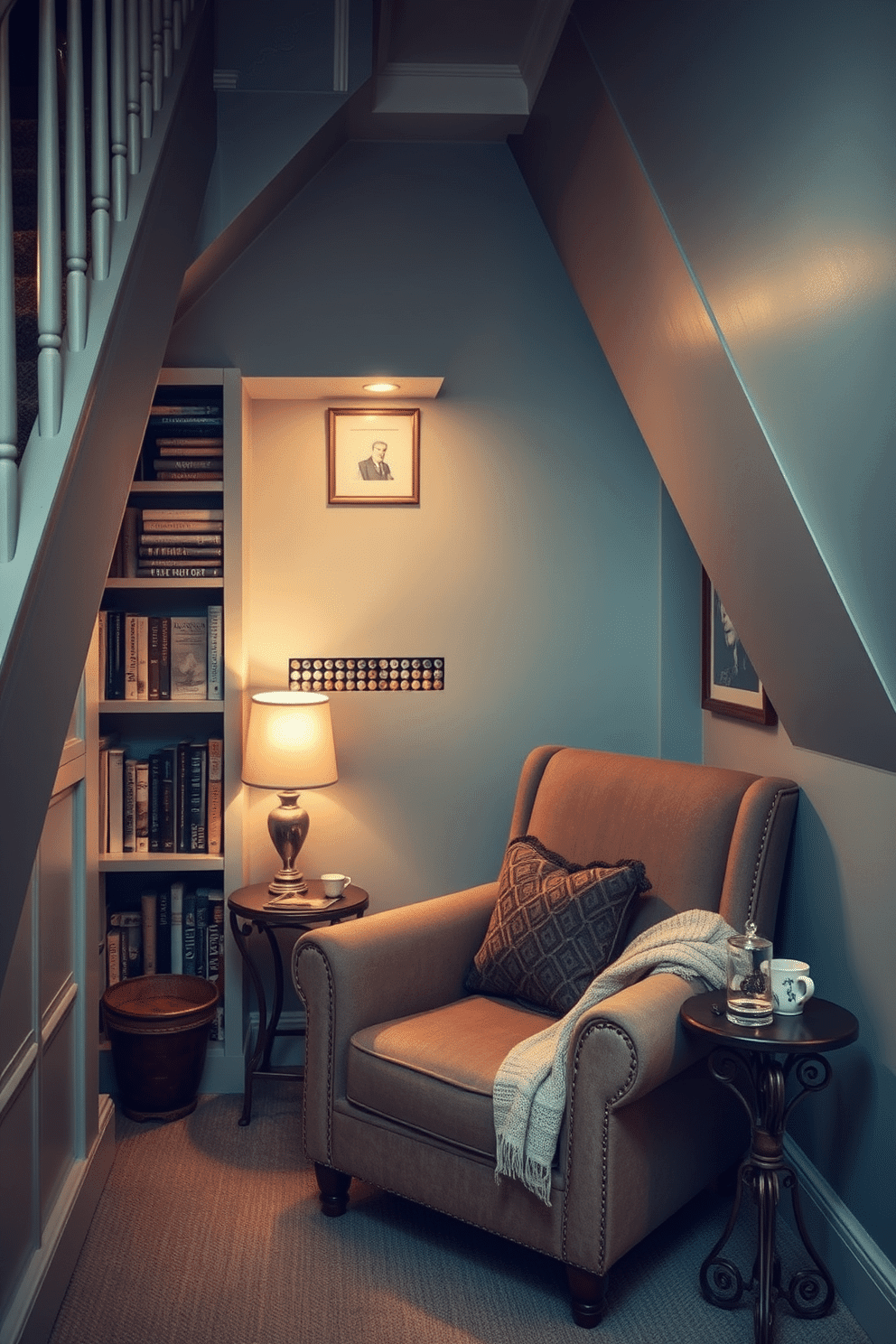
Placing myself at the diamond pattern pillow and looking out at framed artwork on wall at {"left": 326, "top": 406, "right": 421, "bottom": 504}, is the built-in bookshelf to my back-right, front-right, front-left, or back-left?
front-left

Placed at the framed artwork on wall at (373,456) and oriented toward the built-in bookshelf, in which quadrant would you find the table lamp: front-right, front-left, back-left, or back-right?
front-left

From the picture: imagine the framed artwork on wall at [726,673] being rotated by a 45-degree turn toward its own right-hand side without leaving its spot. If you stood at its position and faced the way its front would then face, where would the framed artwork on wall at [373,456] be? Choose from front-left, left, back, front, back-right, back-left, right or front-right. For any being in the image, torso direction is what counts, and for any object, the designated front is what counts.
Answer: front

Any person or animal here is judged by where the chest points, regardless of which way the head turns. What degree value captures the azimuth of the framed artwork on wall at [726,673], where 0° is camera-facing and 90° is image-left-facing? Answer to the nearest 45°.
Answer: approximately 45°

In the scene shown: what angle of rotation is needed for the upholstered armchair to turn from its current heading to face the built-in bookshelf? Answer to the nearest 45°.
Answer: approximately 90° to its right

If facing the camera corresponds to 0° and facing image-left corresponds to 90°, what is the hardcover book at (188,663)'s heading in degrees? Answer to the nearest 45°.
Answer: approximately 0°

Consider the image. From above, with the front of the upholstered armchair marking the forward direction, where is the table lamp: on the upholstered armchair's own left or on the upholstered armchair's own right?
on the upholstered armchair's own right

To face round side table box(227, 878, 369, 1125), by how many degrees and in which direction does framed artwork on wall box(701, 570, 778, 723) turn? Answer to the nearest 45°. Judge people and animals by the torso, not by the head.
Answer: approximately 45° to its right

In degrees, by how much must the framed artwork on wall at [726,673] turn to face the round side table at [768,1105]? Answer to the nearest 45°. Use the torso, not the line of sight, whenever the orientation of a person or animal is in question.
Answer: approximately 45° to its left

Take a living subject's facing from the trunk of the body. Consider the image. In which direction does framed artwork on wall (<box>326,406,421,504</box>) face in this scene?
toward the camera

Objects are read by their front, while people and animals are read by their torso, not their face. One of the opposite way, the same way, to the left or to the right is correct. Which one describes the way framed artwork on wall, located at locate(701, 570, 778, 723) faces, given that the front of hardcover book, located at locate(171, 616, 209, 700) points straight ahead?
to the right

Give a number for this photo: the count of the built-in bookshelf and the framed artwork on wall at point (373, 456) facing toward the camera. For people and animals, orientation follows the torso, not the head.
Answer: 2

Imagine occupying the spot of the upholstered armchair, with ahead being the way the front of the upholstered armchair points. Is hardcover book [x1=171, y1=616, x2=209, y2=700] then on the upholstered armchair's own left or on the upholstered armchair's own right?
on the upholstered armchair's own right
